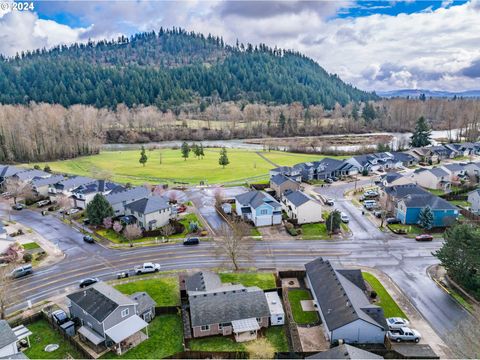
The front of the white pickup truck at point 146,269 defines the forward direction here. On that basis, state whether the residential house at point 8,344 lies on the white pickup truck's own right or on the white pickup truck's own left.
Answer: on the white pickup truck's own right

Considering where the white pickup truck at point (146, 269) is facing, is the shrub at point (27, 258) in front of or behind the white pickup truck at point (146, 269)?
behind

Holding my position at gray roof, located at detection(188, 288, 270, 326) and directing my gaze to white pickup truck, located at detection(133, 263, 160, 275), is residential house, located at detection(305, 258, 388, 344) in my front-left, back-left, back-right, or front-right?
back-right

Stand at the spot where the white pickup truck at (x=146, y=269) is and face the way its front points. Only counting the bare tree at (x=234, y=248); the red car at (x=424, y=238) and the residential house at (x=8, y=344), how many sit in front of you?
2

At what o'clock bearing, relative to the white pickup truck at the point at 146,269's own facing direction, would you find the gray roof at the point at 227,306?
The gray roof is roughly at 2 o'clock from the white pickup truck.

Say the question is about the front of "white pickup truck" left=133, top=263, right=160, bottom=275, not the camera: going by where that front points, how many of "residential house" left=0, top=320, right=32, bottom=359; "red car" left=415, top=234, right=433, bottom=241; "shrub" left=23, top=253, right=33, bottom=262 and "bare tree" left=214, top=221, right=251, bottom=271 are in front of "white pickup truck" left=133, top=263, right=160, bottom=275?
2

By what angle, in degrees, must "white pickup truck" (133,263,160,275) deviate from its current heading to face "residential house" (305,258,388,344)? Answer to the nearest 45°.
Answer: approximately 45° to its right

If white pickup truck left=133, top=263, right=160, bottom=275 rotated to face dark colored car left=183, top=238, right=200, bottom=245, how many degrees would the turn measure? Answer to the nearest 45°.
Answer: approximately 45° to its left

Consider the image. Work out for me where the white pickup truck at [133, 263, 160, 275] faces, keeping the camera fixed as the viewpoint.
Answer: facing to the right of the viewer

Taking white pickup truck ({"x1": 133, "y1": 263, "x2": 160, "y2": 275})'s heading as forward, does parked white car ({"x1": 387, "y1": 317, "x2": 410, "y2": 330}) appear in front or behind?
in front

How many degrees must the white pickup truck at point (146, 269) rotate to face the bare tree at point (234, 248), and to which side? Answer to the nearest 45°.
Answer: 0° — it already faces it

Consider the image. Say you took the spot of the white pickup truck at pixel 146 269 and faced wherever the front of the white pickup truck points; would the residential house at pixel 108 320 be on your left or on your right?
on your right

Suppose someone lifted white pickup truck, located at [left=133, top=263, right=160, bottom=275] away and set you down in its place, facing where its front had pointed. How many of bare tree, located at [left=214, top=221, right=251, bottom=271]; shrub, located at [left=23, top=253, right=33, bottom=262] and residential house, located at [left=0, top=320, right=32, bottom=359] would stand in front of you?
1

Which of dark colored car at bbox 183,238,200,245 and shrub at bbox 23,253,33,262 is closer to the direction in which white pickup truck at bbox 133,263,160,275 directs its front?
the dark colored car
